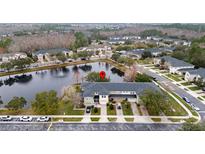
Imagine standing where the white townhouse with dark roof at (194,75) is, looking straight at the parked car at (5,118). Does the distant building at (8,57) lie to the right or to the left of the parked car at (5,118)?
right

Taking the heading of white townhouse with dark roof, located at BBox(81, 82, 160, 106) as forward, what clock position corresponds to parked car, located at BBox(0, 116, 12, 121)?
The parked car is roughly at 2 o'clock from the white townhouse with dark roof.

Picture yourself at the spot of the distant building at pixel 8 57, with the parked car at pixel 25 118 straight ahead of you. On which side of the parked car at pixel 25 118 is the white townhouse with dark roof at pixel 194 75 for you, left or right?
left

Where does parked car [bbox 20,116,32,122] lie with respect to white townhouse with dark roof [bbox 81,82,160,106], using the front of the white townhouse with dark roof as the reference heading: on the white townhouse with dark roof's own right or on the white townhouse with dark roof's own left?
on the white townhouse with dark roof's own right

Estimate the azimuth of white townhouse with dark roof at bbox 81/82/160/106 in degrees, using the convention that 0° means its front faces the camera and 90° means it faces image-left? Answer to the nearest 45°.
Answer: approximately 0°

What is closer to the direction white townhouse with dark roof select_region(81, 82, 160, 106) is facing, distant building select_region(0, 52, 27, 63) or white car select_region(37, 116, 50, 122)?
the white car

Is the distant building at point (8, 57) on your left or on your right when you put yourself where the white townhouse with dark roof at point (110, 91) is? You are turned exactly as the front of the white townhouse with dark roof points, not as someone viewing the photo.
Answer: on your right

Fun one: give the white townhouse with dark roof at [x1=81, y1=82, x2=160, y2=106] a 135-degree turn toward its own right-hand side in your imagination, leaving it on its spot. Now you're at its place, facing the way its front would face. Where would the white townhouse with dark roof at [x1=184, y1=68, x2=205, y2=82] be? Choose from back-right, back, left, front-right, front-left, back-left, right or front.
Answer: right

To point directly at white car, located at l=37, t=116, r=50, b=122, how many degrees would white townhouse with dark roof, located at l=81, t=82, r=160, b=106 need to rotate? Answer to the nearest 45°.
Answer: approximately 45° to its right

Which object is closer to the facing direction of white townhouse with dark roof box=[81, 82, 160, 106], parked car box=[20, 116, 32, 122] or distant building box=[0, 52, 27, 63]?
the parked car
